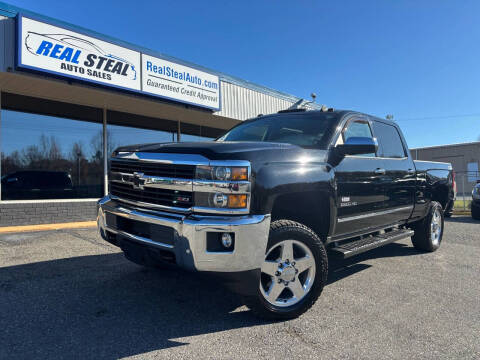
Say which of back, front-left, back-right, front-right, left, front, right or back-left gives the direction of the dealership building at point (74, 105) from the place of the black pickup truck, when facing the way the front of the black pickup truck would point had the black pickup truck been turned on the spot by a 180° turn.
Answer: left

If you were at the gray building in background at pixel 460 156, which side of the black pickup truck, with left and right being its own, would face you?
back

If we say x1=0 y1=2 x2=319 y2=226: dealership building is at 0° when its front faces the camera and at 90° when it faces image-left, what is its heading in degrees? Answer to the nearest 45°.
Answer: approximately 315°

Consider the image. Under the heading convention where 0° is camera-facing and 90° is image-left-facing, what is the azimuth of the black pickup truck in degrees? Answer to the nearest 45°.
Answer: approximately 45°

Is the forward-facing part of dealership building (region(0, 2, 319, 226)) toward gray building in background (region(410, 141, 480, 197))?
no
